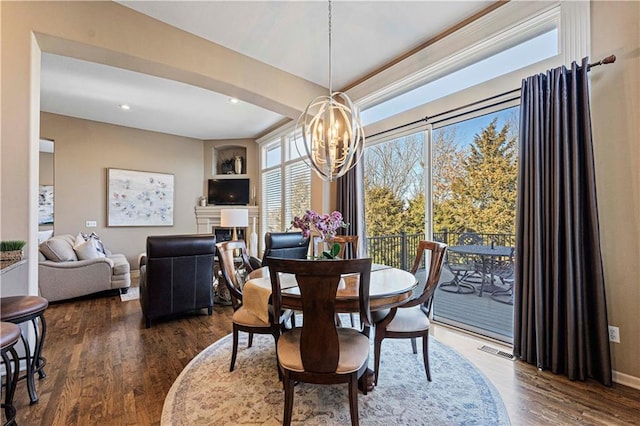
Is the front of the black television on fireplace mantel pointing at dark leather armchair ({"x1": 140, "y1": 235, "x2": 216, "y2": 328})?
yes

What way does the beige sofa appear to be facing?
to the viewer's right

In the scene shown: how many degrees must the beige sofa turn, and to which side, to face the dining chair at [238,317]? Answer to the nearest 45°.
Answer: approximately 90° to its right

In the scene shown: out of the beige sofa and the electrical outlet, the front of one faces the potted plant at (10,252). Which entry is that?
the electrical outlet

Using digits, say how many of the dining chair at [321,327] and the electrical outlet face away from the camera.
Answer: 1

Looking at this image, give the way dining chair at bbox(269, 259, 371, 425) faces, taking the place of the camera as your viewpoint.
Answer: facing away from the viewer

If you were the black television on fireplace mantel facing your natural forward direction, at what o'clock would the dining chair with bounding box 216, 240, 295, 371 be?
The dining chair is roughly at 12 o'clock from the black television on fireplace mantel.

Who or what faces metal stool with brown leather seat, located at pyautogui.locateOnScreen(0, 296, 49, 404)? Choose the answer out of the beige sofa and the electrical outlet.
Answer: the electrical outlet
